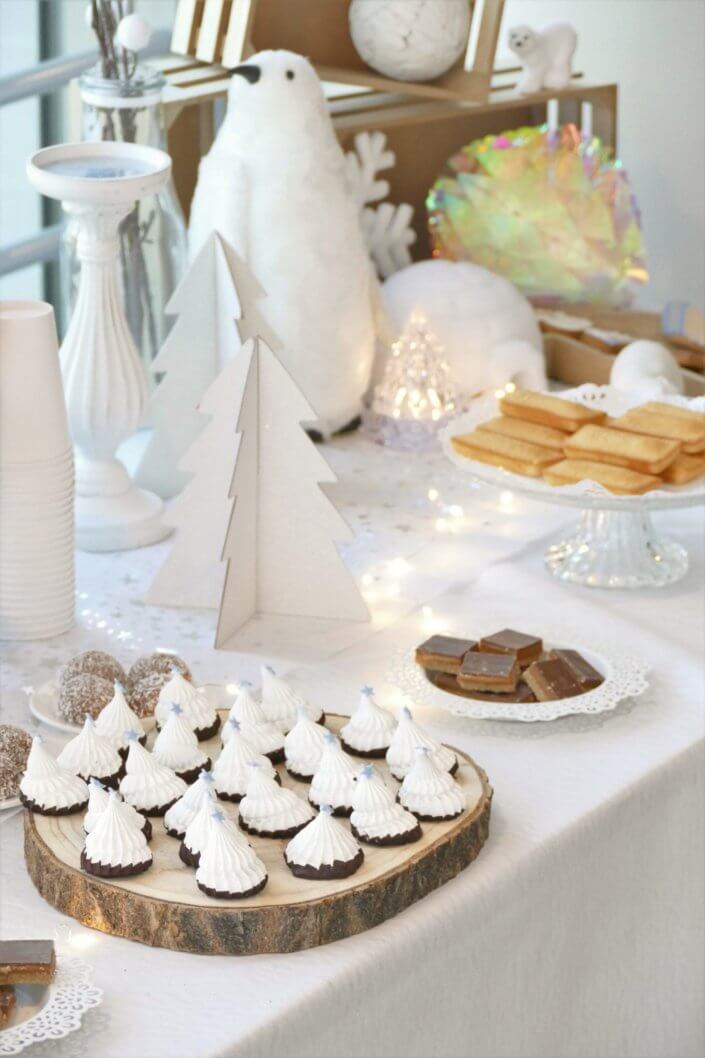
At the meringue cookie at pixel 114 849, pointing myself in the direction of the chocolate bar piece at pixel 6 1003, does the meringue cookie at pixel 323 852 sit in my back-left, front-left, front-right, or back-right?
back-left

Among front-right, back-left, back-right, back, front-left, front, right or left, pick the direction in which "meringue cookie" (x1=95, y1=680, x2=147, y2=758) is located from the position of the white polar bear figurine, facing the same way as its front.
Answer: front-left

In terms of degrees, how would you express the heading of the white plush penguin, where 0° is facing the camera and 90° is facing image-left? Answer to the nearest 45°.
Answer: approximately 45°

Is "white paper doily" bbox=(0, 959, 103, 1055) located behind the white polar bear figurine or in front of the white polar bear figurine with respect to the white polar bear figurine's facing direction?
in front

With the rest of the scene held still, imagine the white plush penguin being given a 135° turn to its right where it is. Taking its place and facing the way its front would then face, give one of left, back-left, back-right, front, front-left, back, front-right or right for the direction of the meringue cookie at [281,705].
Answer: back

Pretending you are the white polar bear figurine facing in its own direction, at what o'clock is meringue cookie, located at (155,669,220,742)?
The meringue cookie is roughly at 11 o'clock from the white polar bear figurine.

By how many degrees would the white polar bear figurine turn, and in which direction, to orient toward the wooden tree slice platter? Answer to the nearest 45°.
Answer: approximately 45° to its left

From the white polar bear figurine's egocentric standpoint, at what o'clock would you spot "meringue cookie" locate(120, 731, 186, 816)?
The meringue cookie is roughly at 11 o'clock from the white polar bear figurine.

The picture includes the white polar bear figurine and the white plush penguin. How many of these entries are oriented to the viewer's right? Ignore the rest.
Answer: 0

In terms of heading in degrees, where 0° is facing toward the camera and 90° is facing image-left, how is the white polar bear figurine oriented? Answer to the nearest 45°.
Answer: approximately 45°

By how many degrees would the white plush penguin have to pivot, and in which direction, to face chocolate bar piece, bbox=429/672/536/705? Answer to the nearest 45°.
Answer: approximately 45° to its left
